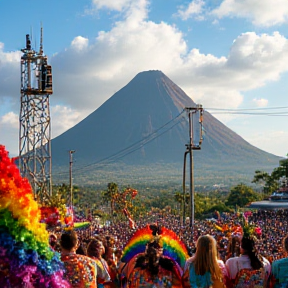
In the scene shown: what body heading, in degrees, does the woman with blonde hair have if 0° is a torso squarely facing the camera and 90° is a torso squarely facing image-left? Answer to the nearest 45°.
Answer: approximately 180°

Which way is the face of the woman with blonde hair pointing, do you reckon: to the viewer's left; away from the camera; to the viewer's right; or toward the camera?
away from the camera

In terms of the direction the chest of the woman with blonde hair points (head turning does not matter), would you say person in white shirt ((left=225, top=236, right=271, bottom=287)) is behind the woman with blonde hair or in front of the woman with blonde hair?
in front
